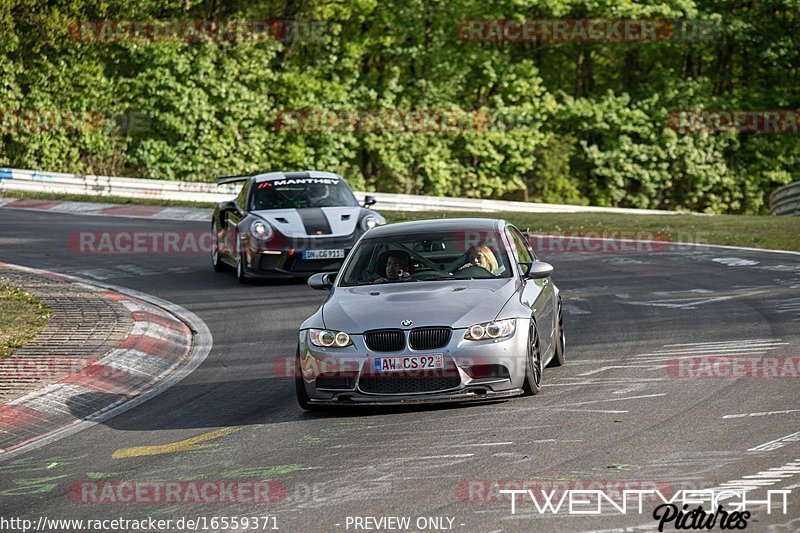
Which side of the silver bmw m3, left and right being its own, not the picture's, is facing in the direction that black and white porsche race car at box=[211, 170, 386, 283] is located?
back

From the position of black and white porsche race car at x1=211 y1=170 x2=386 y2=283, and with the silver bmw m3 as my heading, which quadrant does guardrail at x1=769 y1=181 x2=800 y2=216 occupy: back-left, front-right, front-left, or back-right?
back-left

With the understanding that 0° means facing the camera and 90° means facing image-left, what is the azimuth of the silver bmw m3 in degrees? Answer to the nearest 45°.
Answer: approximately 0°

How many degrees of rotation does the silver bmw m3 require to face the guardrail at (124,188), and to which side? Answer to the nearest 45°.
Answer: approximately 180°

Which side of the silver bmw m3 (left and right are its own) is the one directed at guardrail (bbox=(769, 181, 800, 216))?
back
